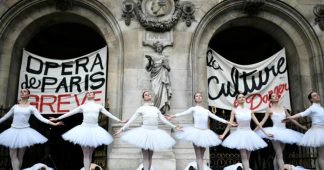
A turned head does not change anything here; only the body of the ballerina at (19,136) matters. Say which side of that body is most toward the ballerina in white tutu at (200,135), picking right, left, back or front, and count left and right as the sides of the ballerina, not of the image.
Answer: left

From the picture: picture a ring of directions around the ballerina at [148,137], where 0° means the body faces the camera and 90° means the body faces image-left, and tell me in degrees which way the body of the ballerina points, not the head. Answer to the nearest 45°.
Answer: approximately 0°

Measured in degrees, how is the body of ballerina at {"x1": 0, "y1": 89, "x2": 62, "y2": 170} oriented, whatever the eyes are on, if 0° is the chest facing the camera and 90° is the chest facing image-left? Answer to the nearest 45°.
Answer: approximately 0°

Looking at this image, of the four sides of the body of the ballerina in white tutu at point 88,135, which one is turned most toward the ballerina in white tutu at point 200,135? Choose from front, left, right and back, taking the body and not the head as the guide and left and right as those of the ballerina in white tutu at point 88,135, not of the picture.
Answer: left

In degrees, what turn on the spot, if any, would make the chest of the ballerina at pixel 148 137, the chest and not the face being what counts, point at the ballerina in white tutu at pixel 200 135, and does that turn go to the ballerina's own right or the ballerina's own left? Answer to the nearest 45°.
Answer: approximately 90° to the ballerina's own left
